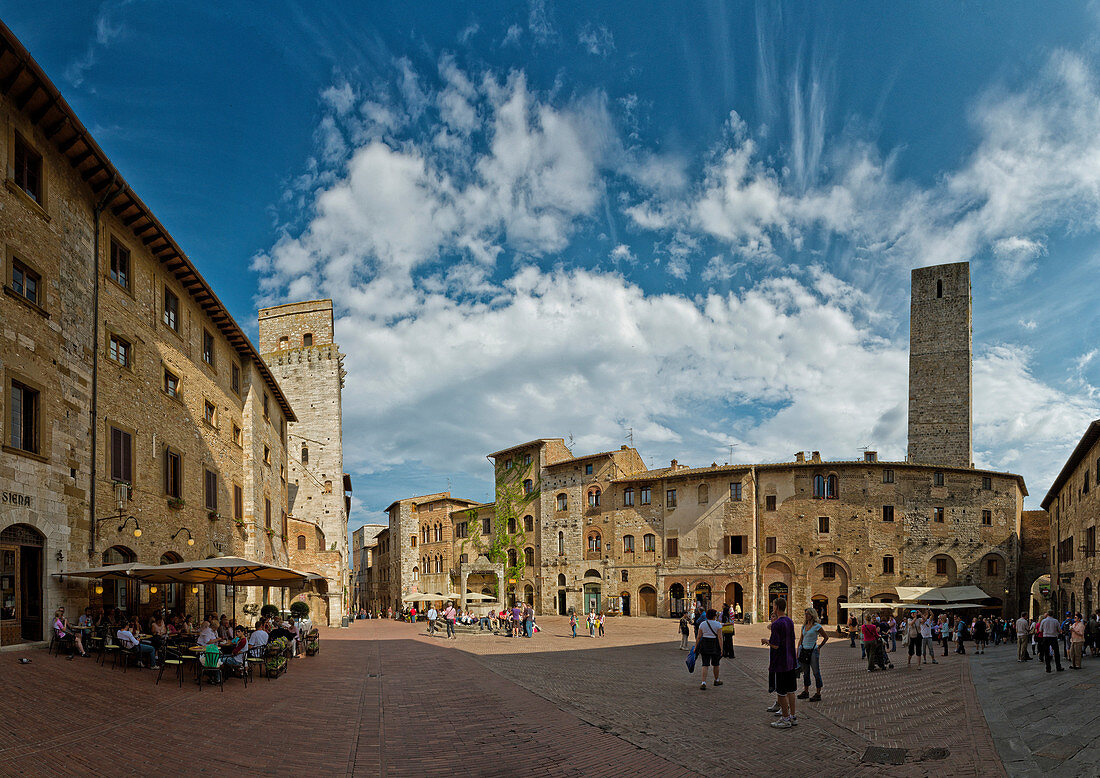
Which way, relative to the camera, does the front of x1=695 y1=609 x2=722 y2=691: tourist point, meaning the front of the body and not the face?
away from the camera

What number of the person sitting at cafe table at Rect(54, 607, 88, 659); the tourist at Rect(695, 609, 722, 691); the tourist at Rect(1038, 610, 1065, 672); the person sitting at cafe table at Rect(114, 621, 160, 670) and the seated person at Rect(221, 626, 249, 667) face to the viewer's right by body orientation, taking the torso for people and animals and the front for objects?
2

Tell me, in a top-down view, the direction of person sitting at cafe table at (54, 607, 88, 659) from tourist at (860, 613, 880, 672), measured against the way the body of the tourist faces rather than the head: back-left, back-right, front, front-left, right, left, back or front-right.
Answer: back-left

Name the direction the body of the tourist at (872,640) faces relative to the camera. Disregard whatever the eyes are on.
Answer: away from the camera

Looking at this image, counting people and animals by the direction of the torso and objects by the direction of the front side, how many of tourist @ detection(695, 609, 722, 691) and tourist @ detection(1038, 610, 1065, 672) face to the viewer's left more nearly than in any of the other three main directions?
0

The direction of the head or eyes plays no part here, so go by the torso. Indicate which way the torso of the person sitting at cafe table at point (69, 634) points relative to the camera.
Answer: to the viewer's right

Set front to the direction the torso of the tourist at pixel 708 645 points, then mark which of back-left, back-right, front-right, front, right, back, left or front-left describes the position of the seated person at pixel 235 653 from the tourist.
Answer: left
